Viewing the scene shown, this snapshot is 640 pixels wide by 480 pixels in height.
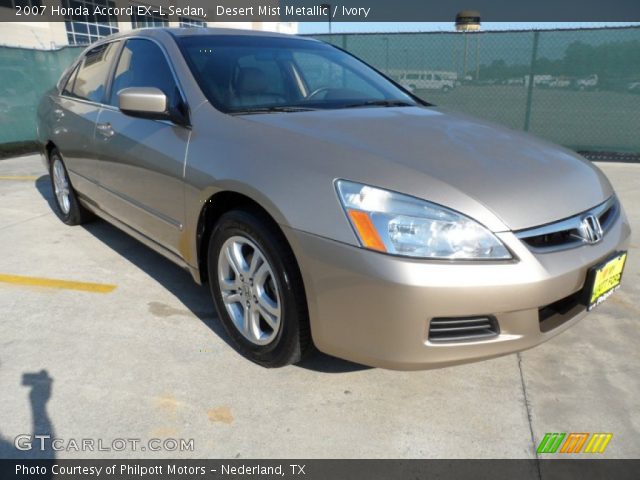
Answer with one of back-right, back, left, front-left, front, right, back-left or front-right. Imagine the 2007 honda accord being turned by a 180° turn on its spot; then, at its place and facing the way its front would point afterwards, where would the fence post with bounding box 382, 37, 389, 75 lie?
front-right

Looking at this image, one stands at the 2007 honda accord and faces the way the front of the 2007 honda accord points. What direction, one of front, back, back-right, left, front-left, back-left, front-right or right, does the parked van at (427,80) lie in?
back-left

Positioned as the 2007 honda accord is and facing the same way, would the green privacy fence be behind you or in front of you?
behind

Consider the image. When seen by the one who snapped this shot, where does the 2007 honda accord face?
facing the viewer and to the right of the viewer
